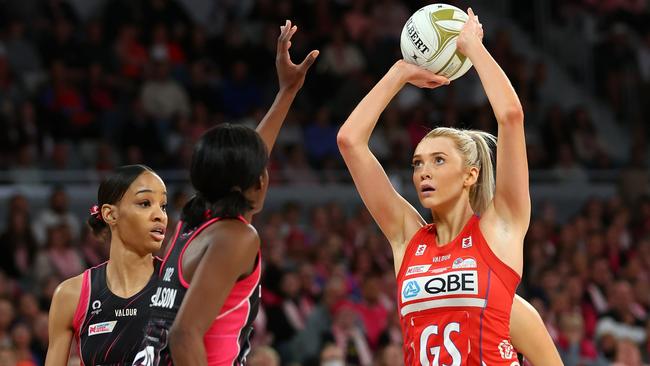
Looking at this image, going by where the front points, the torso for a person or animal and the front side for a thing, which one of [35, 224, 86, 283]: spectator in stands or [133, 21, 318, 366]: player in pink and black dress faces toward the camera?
the spectator in stands

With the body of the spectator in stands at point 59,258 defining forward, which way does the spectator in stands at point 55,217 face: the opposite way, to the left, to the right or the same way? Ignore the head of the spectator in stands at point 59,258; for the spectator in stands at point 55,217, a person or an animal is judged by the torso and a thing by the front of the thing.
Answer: the same way

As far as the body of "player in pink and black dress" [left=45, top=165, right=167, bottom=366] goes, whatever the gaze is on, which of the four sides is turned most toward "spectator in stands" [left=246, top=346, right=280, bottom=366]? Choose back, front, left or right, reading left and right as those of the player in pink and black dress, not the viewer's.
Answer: back

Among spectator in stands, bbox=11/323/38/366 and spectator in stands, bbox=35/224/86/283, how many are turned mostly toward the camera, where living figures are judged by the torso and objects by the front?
2

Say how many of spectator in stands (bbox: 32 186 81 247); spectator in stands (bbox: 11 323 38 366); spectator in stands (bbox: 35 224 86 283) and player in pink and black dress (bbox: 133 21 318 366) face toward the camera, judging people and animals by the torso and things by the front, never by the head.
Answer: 3

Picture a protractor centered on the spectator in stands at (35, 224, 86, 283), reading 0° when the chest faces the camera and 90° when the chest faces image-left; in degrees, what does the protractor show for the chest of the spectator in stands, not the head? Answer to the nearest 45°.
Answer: approximately 0°

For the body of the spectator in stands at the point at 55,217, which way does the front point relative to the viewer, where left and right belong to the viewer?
facing the viewer

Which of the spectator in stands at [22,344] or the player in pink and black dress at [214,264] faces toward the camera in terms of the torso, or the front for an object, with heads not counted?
the spectator in stands

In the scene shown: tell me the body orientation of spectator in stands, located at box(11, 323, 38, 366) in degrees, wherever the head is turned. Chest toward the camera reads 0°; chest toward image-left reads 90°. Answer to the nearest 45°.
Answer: approximately 0°

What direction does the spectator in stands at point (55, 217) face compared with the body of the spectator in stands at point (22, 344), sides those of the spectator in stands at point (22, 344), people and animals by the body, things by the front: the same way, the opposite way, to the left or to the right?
the same way

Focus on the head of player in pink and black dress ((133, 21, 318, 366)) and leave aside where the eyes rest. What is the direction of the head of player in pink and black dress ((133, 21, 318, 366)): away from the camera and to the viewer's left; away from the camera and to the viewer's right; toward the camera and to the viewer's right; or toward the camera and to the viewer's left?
away from the camera and to the viewer's right

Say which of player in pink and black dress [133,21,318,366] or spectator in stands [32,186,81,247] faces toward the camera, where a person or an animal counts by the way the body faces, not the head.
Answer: the spectator in stands
